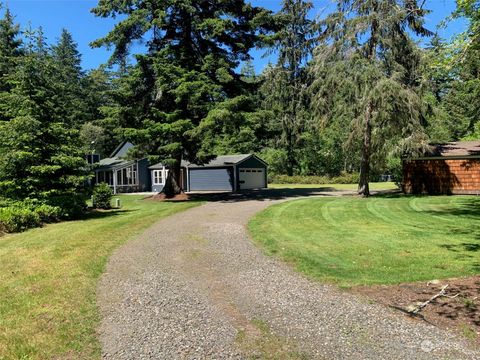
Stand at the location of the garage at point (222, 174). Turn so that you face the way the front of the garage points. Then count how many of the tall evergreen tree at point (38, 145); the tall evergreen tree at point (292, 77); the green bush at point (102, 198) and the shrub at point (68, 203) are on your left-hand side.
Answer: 1

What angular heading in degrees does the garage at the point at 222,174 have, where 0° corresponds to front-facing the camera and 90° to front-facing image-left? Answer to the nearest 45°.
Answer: approximately 315°

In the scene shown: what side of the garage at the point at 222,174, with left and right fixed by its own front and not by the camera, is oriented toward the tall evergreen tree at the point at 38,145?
right

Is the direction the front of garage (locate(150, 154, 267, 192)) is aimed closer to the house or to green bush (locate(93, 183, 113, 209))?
the green bush

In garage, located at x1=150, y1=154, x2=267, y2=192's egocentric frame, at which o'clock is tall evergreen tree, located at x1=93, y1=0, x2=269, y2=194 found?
The tall evergreen tree is roughly at 2 o'clock from the garage.

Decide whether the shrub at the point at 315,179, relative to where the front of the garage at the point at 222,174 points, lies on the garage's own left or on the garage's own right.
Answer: on the garage's own left

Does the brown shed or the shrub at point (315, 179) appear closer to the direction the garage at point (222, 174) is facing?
the brown shed

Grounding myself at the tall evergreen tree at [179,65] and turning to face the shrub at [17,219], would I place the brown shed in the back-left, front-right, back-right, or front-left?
back-left

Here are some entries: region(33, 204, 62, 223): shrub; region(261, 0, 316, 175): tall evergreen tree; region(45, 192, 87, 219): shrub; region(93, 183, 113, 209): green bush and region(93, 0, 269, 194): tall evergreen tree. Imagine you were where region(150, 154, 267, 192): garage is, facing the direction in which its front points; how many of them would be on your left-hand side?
1

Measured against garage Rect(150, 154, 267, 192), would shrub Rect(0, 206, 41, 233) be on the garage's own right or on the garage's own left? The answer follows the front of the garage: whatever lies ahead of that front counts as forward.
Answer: on the garage's own right

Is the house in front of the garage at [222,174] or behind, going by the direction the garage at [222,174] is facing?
behind

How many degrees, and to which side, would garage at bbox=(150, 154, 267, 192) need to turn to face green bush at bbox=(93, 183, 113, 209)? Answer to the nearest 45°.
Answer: approximately 90° to its right
